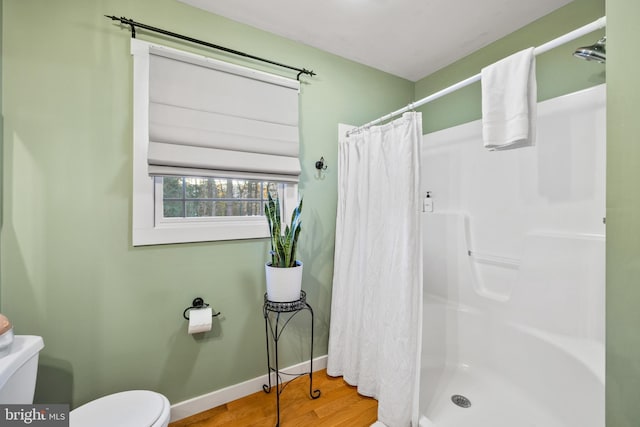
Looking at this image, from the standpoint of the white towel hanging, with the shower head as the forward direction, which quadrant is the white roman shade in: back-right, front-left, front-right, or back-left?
back-left

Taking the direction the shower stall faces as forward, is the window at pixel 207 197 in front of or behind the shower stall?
in front

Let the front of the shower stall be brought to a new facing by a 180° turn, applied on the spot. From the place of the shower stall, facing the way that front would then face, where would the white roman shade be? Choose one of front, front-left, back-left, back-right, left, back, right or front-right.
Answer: back

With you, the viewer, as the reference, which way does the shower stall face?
facing the viewer and to the left of the viewer

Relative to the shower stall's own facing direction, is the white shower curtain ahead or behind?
ahead
